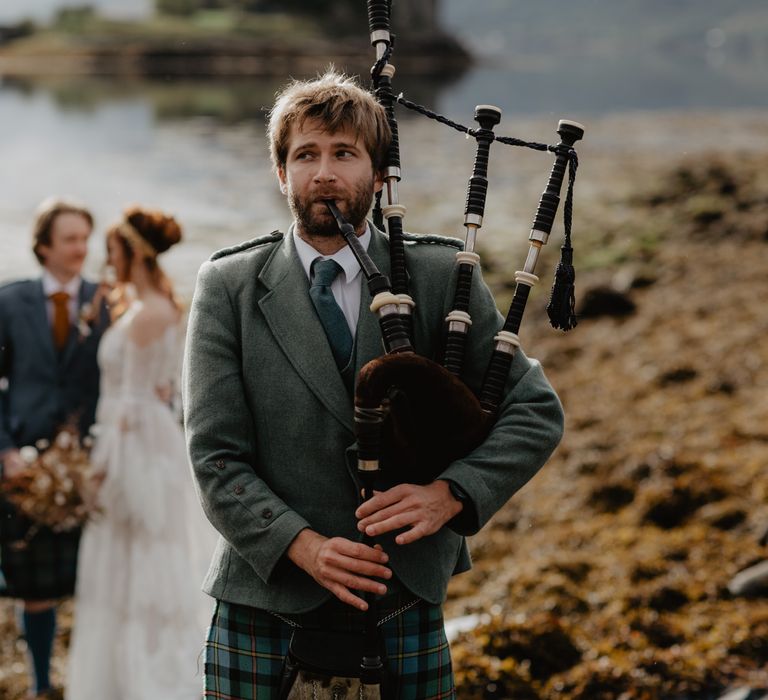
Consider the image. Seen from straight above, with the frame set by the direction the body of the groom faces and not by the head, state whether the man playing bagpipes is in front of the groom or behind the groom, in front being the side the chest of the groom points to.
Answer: in front

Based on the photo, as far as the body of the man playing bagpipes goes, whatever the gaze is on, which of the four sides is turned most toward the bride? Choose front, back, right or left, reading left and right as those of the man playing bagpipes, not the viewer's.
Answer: back

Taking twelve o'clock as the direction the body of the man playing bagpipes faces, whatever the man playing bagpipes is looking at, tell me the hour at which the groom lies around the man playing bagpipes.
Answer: The groom is roughly at 5 o'clock from the man playing bagpipes.

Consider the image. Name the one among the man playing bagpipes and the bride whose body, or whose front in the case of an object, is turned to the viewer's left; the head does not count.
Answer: the bride

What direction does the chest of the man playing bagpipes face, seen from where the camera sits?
toward the camera

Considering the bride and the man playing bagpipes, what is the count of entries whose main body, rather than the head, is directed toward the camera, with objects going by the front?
1

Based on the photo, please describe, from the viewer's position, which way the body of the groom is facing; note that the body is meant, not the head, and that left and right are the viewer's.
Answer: facing the viewer and to the right of the viewer

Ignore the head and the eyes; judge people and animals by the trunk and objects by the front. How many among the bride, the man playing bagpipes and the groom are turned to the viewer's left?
1

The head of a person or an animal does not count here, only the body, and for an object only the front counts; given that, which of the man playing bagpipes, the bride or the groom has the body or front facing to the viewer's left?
the bride

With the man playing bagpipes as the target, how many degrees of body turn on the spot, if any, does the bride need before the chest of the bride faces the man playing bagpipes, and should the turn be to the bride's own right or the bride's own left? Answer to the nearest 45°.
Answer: approximately 90° to the bride's own left

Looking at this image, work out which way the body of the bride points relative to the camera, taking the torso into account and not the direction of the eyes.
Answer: to the viewer's left

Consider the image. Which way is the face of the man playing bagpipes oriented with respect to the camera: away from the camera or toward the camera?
toward the camera
